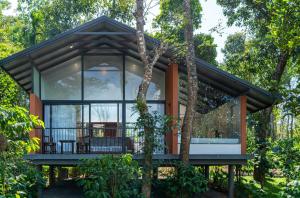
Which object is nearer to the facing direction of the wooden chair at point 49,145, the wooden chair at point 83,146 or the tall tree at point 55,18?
the wooden chair

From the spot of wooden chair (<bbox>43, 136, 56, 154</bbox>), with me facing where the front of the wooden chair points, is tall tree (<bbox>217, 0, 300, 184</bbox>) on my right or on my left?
on my left

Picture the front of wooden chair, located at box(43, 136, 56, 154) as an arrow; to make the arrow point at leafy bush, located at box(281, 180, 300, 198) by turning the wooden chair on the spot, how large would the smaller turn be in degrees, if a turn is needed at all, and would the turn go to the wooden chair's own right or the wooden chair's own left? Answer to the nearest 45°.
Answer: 0° — it already faces it

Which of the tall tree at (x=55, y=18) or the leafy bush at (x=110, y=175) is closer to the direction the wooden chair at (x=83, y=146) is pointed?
the leafy bush

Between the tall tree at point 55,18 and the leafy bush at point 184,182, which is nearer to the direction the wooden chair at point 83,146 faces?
the leafy bush

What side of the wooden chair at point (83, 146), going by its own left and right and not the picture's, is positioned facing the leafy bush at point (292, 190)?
left

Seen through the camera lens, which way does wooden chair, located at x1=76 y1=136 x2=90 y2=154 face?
facing the viewer and to the left of the viewer

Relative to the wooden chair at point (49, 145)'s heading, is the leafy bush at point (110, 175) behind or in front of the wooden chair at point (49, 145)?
in front

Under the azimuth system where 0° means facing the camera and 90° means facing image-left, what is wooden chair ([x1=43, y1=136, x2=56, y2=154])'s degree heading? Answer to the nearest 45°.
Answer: approximately 315°

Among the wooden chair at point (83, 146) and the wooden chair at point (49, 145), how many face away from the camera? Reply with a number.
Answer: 0

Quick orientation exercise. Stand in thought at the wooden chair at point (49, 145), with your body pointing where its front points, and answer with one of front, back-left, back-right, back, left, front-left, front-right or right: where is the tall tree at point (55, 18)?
back-left

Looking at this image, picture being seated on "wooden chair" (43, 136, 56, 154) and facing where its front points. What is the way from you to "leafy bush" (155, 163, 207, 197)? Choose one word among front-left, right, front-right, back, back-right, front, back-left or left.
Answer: front

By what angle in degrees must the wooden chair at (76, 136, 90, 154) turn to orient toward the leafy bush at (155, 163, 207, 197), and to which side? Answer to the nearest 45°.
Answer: approximately 90° to its left

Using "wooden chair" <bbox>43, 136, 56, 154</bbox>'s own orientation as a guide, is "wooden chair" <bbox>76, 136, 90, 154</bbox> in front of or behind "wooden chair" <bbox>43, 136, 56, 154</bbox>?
in front
